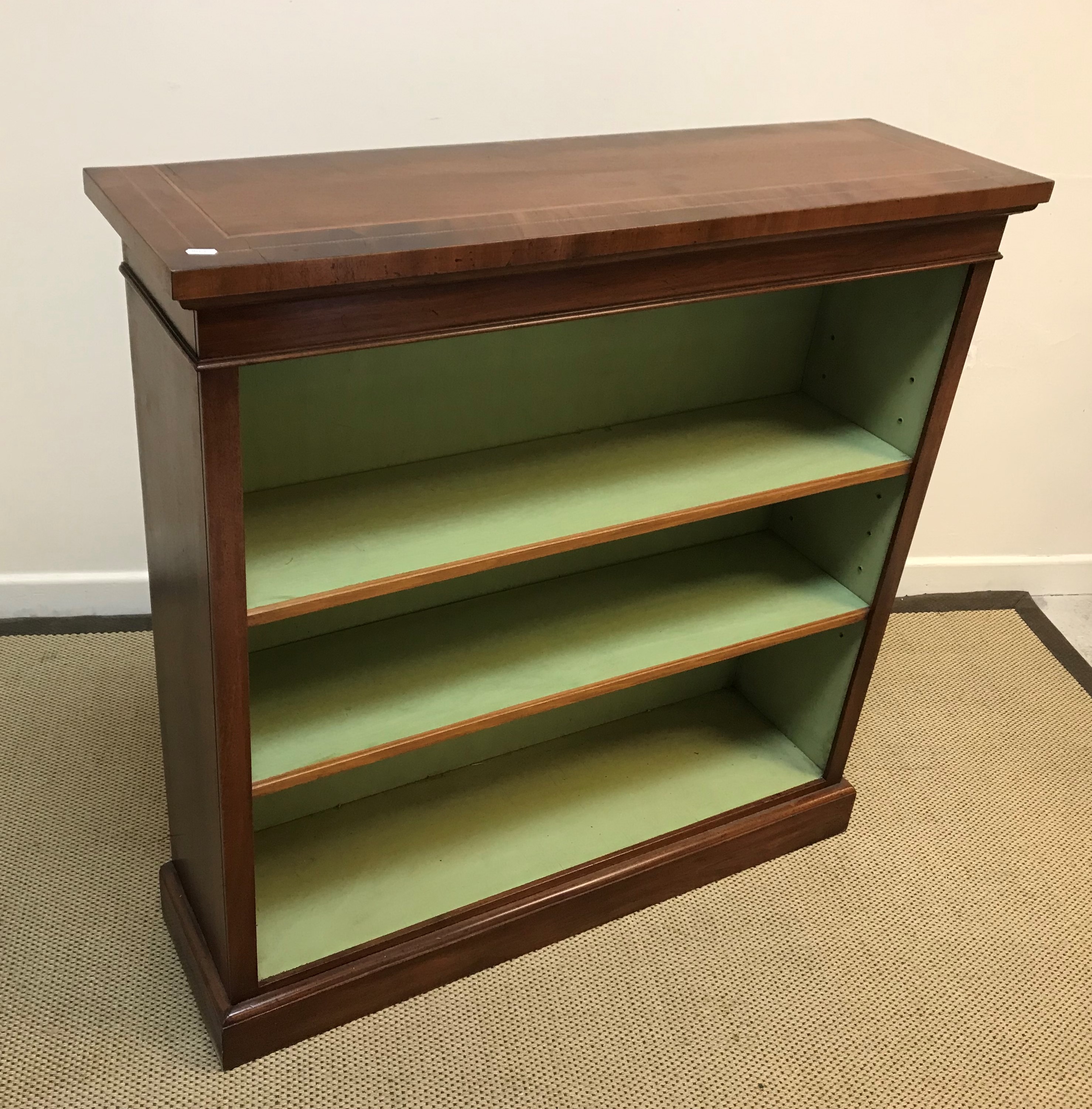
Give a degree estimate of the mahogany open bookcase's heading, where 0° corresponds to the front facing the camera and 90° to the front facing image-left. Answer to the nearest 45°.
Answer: approximately 315°
